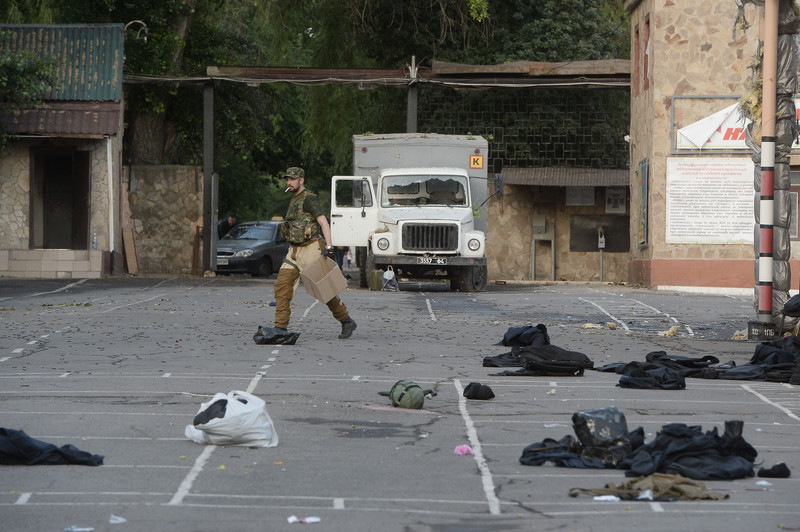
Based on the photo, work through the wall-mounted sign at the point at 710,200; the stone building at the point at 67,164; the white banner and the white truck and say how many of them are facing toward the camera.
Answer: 4

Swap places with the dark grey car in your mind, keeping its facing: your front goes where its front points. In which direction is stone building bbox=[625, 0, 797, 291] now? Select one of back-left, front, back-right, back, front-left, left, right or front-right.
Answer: left

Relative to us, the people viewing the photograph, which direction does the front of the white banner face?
facing the viewer

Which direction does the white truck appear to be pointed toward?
toward the camera

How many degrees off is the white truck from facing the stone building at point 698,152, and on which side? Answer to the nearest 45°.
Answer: approximately 90° to its left

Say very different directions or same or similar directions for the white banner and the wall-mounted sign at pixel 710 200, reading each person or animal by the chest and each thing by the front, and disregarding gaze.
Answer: same or similar directions

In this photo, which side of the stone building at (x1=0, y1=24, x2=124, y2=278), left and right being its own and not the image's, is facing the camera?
front

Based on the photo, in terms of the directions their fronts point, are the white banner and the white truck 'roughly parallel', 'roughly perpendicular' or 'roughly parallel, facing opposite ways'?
roughly parallel

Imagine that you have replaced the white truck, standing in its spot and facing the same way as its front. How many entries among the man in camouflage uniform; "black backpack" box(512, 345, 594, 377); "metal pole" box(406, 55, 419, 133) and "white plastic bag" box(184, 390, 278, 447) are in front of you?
3

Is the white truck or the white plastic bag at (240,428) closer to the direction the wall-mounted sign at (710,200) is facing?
the white plastic bag

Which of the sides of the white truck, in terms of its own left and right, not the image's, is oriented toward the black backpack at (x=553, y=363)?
front

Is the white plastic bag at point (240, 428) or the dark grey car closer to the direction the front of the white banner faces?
the white plastic bag

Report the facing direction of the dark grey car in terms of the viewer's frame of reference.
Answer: facing the viewer and to the left of the viewer

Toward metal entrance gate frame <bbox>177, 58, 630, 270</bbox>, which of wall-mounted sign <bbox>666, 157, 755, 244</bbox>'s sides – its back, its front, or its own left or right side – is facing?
right

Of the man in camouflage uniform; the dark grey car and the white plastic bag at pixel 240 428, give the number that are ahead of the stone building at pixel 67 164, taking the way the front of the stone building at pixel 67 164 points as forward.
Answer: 2

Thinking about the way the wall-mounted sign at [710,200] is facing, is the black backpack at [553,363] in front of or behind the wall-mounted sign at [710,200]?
in front
